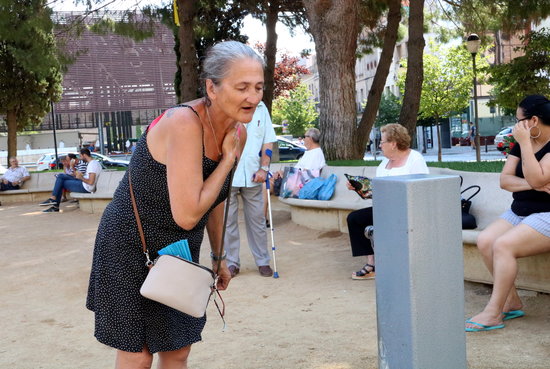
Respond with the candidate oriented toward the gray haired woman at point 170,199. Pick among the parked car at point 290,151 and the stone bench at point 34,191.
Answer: the stone bench

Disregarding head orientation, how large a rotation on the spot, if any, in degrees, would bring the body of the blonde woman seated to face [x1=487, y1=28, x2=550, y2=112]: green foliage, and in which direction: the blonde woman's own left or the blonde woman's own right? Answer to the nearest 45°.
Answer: approximately 135° to the blonde woman's own right

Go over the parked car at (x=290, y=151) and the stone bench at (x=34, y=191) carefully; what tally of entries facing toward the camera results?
1

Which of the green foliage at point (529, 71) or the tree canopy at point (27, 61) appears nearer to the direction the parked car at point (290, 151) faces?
the green foliage

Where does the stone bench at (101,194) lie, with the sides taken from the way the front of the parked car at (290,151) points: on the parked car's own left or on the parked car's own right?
on the parked car's own right

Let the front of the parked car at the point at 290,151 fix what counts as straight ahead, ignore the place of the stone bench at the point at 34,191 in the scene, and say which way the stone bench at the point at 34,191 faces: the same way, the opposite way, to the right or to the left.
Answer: to the right

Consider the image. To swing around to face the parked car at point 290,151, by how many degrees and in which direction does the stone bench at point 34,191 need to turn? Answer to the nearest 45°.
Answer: approximately 135° to its left

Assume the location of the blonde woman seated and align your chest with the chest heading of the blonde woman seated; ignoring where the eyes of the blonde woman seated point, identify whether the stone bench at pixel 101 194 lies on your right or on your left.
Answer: on your right
